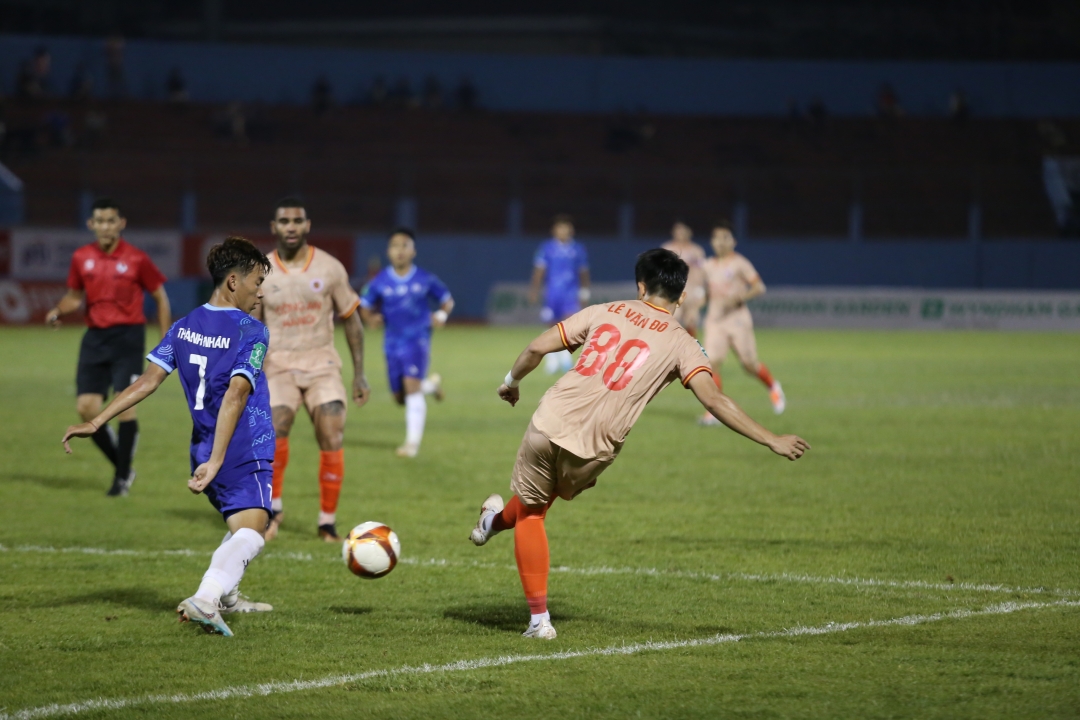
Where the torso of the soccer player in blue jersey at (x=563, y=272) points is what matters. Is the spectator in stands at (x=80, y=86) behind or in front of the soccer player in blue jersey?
behind

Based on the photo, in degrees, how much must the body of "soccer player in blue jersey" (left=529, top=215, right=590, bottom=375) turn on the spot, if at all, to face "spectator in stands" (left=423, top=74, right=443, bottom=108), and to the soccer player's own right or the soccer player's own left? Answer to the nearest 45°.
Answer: approximately 180°

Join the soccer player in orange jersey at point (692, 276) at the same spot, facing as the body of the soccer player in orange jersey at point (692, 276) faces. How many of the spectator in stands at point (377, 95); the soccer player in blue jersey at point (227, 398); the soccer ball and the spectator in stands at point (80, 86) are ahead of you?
2

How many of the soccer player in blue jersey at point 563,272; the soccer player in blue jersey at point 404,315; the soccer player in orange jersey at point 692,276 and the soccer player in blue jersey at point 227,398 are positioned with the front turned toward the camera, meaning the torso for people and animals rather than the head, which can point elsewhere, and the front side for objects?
3

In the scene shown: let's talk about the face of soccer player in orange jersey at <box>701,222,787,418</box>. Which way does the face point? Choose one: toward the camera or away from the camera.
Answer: toward the camera

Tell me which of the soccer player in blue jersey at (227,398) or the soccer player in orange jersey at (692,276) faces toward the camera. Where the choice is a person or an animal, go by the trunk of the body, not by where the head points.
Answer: the soccer player in orange jersey

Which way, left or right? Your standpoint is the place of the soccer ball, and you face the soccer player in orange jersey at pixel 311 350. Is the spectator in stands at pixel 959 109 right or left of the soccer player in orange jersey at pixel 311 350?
right

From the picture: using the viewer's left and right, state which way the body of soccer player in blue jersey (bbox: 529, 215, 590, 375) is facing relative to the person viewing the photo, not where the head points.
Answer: facing the viewer

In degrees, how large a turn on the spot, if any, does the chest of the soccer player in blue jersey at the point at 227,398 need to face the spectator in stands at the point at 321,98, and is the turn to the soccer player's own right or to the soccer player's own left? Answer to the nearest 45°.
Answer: approximately 45° to the soccer player's own left

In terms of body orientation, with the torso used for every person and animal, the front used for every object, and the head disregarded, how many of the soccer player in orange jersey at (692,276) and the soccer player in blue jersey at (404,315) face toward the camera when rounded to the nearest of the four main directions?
2

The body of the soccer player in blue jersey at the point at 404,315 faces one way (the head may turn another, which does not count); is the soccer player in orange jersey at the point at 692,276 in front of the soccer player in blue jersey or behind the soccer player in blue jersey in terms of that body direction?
behind

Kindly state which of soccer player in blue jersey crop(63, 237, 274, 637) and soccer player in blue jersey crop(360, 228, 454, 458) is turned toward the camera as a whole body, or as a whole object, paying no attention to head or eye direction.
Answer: soccer player in blue jersey crop(360, 228, 454, 458)

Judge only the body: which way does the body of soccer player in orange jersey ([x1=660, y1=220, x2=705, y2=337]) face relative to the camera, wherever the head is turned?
toward the camera
